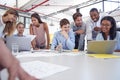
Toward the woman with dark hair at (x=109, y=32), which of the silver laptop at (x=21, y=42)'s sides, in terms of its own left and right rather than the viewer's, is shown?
right

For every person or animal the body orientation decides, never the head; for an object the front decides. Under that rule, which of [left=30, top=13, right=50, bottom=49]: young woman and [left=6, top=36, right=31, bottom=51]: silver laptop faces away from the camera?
the silver laptop

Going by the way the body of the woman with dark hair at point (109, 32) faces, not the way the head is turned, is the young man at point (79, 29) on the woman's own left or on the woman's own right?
on the woman's own right

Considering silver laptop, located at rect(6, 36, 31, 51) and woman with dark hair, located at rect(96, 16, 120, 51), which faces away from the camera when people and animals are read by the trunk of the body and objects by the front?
the silver laptop

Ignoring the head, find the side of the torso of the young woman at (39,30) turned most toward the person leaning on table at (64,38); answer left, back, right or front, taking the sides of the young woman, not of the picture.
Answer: left

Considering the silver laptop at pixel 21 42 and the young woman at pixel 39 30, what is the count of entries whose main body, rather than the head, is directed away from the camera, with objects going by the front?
1

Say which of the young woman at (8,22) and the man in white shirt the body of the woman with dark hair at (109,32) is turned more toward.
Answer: the young woman

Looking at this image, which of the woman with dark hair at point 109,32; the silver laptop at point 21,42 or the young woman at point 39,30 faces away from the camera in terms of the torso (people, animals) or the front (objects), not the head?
the silver laptop

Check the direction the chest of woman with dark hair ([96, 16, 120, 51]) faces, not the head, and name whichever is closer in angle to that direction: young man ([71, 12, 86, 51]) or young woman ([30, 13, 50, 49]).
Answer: the young woman

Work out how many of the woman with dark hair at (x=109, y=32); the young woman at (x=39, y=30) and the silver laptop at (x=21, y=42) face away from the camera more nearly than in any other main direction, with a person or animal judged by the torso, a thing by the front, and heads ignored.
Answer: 1

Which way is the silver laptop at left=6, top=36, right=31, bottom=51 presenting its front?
away from the camera

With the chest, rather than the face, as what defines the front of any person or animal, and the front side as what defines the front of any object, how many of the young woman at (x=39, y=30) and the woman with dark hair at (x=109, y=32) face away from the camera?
0

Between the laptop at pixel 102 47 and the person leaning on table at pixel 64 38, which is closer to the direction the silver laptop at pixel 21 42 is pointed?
the person leaning on table
